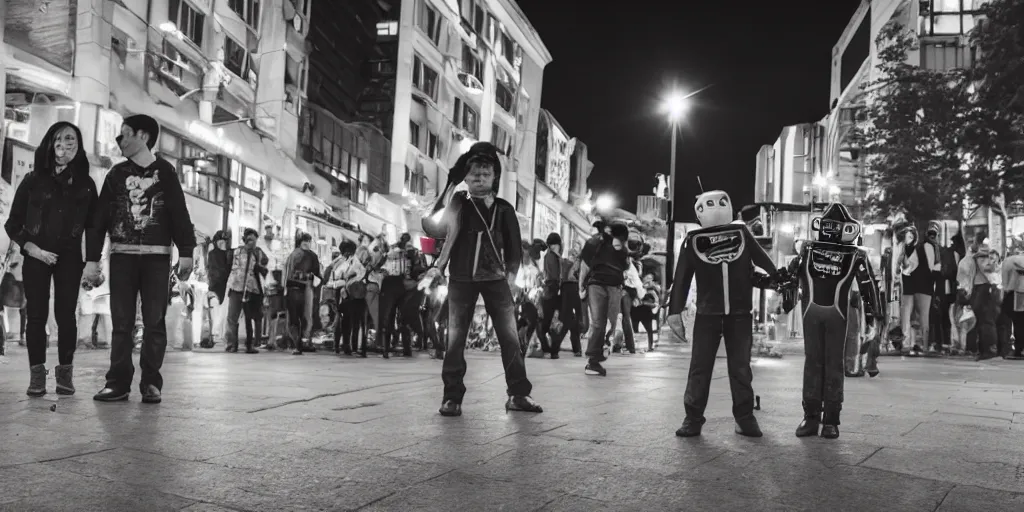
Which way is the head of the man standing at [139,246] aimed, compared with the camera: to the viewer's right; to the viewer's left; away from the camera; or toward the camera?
to the viewer's left

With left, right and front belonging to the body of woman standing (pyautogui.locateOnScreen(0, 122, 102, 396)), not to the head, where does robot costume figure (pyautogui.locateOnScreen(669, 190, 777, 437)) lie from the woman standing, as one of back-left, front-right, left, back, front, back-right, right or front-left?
front-left

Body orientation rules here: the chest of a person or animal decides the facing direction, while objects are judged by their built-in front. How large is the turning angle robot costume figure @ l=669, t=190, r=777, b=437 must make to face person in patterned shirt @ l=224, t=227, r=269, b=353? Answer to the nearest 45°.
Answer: approximately 135° to its right

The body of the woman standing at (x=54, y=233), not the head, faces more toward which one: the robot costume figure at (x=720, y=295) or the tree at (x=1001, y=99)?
the robot costume figure

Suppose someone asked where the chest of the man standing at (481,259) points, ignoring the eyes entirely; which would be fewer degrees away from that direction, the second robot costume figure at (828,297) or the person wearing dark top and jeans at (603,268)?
the second robot costume figure

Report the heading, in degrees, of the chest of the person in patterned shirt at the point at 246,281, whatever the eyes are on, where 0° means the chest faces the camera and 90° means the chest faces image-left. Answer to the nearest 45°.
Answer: approximately 0°

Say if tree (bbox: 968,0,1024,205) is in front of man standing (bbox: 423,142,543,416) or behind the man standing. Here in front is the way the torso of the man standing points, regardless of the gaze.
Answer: behind
